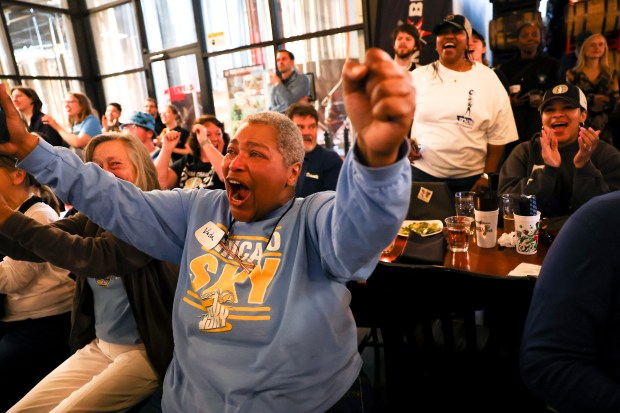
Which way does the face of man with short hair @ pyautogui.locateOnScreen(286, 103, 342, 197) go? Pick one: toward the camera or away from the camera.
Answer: toward the camera

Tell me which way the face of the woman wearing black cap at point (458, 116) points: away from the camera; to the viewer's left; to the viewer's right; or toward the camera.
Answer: toward the camera

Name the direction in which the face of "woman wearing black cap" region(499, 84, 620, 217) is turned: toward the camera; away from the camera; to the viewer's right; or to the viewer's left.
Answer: toward the camera

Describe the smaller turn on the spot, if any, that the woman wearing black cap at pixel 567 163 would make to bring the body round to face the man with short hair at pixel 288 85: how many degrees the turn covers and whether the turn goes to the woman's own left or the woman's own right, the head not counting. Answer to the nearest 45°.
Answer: approximately 135° to the woman's own right

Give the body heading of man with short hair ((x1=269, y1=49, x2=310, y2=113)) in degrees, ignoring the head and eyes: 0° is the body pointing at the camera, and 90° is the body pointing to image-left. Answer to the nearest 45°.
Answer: approximately 45°

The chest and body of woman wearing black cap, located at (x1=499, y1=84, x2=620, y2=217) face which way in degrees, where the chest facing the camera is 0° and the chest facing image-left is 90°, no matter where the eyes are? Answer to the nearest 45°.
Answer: approximately 0°

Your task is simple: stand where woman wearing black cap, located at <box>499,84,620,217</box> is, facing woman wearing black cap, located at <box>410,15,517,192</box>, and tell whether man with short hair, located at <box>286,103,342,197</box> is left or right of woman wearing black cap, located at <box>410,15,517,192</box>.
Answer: left

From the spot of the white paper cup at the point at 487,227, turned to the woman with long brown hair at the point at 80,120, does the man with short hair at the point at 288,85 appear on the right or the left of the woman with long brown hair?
right

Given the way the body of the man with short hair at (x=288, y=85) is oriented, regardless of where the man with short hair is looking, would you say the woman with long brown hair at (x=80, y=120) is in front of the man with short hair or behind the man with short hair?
in front

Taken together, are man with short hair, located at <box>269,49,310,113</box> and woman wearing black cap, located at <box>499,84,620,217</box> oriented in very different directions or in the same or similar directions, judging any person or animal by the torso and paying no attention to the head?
same or similar directions

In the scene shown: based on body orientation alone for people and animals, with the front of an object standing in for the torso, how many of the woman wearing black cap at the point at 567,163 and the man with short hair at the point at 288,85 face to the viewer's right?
0

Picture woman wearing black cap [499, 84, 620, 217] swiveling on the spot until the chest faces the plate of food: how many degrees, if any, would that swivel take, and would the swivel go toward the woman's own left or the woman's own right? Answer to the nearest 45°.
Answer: approximately 45° to the woman's own right

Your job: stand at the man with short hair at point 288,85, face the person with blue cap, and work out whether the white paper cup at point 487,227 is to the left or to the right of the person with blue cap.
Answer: left

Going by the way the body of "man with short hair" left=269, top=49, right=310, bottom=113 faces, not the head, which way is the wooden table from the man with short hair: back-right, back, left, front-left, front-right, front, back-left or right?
front-left

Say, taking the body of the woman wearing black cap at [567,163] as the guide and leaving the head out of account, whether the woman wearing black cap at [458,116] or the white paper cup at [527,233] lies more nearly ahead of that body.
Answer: the white paper cup
